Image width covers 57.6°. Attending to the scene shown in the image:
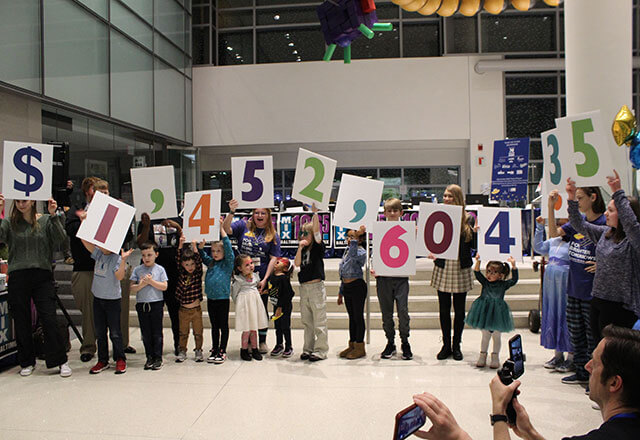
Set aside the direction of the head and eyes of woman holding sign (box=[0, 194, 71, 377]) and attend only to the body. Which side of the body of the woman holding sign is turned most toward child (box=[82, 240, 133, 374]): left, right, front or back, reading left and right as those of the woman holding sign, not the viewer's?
left

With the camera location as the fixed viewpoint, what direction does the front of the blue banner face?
facing the viewer

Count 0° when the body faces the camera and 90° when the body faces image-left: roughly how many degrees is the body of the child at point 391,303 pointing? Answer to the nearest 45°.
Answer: approximately 0°

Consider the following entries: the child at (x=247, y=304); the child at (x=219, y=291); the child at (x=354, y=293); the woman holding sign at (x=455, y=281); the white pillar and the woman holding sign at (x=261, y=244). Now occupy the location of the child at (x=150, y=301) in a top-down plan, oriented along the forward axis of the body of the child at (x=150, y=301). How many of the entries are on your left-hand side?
6

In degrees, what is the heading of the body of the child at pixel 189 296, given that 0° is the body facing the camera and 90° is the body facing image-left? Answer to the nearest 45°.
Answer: approximately 0°

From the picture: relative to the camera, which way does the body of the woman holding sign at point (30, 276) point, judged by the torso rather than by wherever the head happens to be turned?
toward the camera

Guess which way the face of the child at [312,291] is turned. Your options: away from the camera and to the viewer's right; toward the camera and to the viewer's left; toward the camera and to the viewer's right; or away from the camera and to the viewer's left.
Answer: toward the camera and to the viewer's left

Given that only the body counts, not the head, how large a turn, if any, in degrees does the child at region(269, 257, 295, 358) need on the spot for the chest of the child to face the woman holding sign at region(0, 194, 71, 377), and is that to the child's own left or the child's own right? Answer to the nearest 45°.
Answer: approximately 45° to the child's own right
